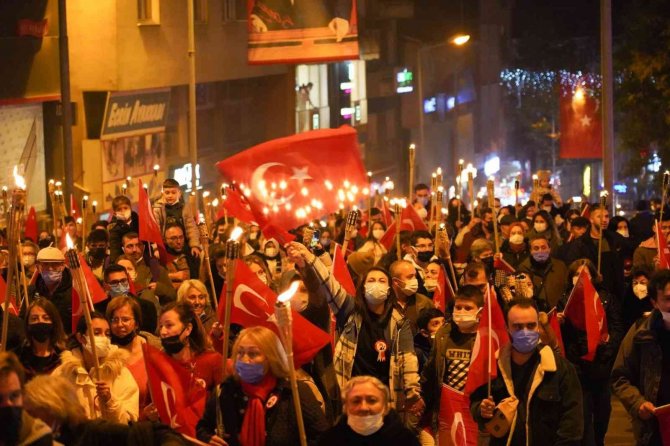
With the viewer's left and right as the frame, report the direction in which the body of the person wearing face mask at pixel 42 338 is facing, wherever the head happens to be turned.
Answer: facing the viewer

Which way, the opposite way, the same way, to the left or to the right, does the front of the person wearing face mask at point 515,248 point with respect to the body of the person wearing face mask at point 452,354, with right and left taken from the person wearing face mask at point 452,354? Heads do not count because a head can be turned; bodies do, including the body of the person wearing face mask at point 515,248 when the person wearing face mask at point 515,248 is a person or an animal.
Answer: the same way

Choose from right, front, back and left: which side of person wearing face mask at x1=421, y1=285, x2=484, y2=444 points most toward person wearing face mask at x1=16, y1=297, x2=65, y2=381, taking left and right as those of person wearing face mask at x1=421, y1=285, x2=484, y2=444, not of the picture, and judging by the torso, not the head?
right

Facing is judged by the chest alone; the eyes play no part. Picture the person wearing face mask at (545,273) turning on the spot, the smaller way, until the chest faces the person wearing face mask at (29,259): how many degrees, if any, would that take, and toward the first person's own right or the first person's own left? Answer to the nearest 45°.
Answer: approximately 90° to the first person's own right

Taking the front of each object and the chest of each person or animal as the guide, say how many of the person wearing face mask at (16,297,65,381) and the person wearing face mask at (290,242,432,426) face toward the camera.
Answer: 2

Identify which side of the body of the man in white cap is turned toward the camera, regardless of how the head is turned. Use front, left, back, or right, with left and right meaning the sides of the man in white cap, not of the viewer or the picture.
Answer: front

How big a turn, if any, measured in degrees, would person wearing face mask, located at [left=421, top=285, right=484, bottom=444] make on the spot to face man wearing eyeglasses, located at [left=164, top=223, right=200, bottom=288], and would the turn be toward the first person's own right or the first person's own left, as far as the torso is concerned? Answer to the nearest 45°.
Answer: approximately 135° to the first person's own right

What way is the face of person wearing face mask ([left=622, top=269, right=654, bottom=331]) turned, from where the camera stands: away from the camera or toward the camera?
toward the camera

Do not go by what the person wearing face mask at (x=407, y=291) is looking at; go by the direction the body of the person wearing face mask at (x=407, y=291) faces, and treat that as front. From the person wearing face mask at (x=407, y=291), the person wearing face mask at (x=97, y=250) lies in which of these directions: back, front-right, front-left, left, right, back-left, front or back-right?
back

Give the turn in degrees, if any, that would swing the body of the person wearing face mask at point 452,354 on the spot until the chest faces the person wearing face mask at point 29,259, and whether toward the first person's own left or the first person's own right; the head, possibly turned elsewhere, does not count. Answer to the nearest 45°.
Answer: approximately 135° to the first person's own right

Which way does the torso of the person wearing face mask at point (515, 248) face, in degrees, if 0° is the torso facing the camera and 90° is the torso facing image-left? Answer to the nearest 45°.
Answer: approximately 0°

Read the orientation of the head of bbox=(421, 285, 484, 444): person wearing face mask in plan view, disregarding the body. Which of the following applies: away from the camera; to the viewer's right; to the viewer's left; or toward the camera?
toward the camera

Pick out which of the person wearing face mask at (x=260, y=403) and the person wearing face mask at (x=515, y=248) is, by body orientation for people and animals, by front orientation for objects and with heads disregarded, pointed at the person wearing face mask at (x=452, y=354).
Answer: the person wearing face mask at (x=515, y=248)

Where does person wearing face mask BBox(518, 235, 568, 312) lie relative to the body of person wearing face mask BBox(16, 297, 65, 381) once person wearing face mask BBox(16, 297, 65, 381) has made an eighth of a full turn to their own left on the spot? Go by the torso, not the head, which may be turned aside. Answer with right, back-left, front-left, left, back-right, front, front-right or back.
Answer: left
